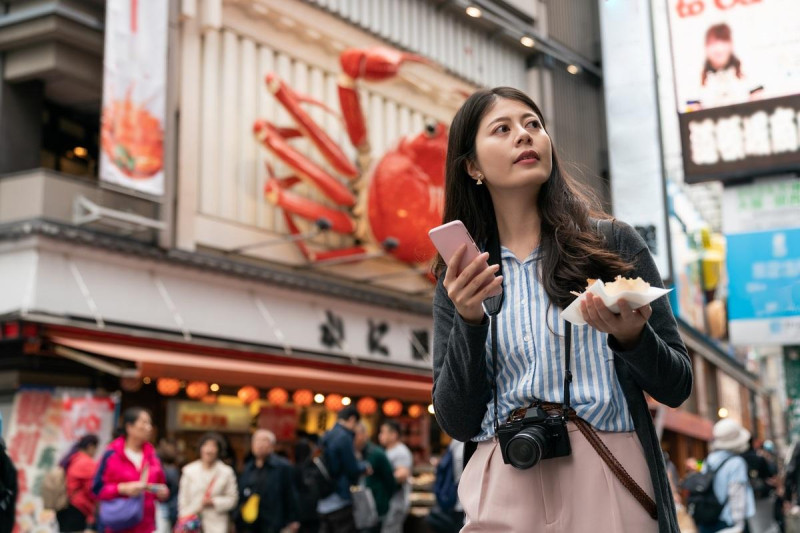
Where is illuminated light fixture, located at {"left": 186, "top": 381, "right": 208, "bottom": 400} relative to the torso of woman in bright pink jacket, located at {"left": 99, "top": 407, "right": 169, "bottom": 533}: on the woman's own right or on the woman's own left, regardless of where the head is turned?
on the woman's own left

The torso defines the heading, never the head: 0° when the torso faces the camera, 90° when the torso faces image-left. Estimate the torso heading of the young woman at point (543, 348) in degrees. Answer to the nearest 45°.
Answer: approximately 0°

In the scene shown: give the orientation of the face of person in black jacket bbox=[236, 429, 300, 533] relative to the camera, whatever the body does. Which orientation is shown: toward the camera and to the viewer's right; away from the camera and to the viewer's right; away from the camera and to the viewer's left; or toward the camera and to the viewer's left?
toward the camera and to the viewer's left

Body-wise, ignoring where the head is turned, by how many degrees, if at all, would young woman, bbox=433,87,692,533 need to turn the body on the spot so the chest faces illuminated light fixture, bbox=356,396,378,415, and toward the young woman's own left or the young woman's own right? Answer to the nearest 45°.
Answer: approximately 180°

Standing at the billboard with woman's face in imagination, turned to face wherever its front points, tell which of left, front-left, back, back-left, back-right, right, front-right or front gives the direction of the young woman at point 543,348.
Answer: front

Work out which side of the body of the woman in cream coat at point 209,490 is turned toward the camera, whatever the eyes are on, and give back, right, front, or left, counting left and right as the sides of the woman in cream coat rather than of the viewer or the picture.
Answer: front

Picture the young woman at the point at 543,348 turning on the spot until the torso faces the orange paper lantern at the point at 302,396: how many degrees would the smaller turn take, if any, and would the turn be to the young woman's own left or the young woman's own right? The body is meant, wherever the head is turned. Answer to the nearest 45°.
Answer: approximately 180°

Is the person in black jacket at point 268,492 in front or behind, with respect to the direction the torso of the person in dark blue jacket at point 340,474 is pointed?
behind
